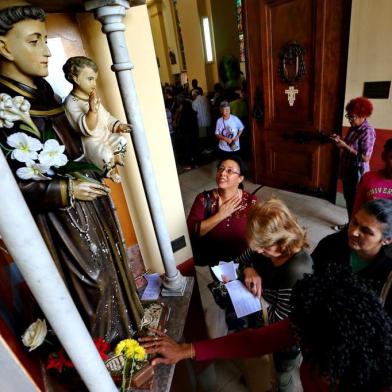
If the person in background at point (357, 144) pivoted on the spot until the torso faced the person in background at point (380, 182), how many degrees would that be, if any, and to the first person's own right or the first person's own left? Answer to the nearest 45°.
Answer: approximately 90° to the first person's own left

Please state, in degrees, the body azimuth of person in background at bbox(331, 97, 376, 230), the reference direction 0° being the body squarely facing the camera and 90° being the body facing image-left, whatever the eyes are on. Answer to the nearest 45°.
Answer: approximately 90°

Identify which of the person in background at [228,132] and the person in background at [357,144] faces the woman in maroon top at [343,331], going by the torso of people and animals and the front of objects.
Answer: the person in background at [228,132]

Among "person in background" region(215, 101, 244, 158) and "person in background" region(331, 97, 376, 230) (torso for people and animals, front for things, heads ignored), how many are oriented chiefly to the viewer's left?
1

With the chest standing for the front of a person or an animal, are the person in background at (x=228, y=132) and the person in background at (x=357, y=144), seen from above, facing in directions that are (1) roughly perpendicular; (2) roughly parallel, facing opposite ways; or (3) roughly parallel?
roughly perpendicular

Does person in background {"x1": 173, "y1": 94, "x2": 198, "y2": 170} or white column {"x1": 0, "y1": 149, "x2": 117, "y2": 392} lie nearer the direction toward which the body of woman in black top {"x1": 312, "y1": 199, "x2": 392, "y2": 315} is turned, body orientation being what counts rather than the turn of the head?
the white column

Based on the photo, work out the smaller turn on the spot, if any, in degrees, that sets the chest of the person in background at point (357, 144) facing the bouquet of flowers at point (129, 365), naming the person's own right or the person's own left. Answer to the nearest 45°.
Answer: approximately 90° to the person's own left

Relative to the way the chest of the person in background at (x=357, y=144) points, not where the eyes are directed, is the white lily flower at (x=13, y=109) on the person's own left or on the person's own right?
on the person's own left

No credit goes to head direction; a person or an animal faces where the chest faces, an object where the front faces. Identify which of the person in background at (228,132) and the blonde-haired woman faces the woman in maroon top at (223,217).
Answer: the person in background

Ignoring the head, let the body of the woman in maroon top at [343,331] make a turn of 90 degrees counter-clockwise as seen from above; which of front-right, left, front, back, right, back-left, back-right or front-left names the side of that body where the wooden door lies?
back-right
